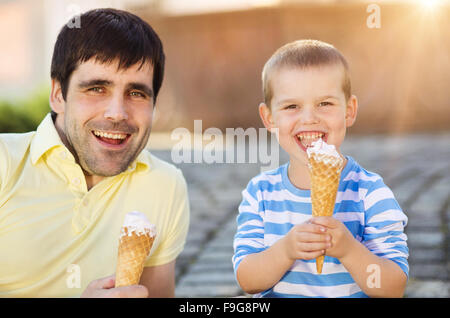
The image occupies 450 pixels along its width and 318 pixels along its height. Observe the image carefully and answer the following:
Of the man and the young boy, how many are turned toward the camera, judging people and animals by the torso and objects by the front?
2

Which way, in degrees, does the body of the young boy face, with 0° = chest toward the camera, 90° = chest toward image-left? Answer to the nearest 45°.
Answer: approximately 0°

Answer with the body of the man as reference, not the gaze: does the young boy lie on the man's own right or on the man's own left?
on the man's own left

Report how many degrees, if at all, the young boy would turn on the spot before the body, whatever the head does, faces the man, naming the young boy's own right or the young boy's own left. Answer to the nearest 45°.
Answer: approximately 90° to the young boy's own right

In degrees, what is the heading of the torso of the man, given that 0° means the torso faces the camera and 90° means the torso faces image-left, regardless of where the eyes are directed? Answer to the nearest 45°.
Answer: approximately 0°
